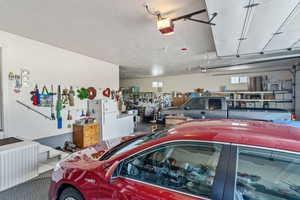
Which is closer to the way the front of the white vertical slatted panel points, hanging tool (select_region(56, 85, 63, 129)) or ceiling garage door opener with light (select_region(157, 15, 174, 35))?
the ceiling garage door opener with light

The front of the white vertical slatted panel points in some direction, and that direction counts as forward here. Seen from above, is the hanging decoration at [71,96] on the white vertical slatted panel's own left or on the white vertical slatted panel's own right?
on the white vertical slatted panel's own left

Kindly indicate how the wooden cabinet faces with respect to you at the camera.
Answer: facing the viewer and to the right of the viewer

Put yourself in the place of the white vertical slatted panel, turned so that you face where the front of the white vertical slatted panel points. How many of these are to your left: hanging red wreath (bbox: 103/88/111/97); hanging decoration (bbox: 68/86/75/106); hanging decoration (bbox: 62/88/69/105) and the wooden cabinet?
4

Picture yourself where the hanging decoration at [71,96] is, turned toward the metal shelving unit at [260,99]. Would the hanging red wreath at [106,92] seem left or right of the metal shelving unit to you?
left

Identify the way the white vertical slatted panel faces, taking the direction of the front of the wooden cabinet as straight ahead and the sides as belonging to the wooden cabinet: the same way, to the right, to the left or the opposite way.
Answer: the same way

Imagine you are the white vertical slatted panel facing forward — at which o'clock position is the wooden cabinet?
The wooden cabinet is roughly at 9 o'clock from the white vertical slatted panel.

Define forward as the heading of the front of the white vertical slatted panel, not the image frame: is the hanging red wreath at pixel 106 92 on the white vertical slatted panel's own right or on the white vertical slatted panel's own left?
on the white vertical slatted panel's own left

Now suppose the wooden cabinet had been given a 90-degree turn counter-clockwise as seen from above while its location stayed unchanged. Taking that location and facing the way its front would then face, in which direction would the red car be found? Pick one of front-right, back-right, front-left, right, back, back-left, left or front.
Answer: back-right

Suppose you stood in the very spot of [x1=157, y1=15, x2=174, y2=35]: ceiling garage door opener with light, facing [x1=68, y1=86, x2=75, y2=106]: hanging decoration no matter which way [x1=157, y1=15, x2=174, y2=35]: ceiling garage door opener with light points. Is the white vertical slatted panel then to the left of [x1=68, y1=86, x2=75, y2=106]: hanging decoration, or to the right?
left

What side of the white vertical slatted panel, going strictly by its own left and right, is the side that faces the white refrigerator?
left

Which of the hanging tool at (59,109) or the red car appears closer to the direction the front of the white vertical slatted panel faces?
the red car

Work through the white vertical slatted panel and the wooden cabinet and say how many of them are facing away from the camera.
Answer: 0

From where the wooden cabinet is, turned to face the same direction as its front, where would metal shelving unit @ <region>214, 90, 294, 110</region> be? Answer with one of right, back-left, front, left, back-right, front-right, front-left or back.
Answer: front-left

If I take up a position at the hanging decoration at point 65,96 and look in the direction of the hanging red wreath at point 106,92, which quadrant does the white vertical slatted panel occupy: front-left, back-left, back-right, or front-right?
back-right
